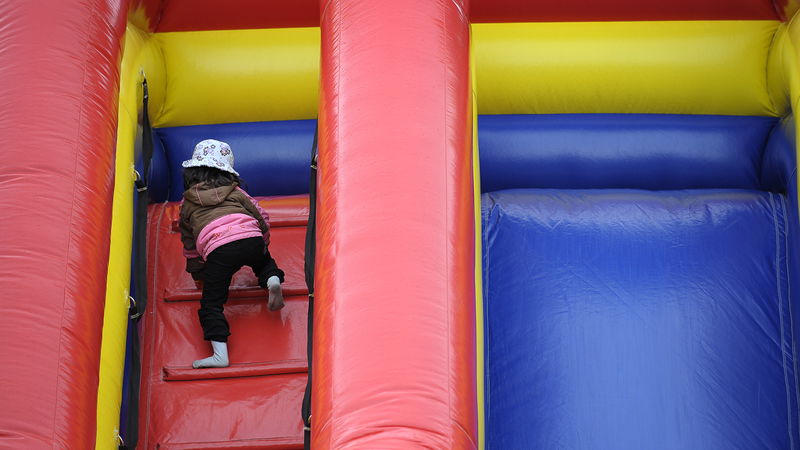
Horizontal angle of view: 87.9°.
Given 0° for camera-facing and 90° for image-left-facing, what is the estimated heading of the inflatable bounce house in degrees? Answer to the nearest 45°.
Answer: approximately 0°

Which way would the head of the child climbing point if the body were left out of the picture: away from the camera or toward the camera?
away from the camera
